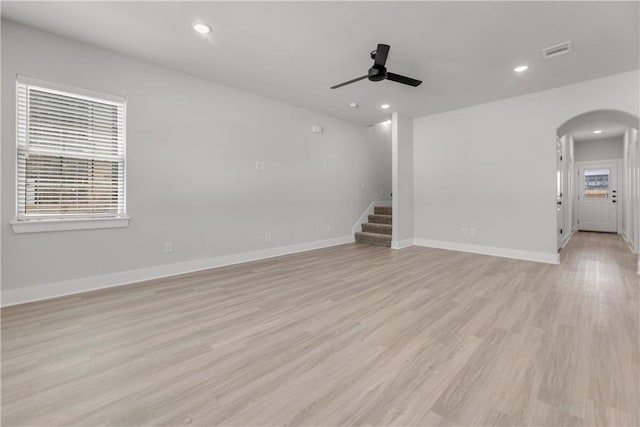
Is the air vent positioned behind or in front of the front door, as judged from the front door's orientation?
in front

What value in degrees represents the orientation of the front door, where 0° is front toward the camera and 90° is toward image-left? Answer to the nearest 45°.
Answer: approximately 0°

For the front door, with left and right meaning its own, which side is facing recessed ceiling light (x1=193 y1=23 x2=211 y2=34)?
front

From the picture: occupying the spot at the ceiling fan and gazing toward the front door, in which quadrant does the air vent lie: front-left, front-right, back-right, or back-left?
front-right

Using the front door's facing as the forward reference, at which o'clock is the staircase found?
The staircase is roughly at 1 o'clock from the front door.

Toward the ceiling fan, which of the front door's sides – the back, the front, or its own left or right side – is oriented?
front

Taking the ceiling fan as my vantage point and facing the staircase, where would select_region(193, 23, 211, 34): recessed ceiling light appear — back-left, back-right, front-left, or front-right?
back-left

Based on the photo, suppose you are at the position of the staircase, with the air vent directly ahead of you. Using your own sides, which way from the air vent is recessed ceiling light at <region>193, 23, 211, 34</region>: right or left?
right
